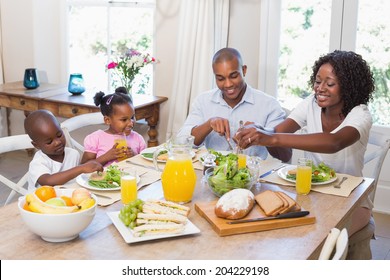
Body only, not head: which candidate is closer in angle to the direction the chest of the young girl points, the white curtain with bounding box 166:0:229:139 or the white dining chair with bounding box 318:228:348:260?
the white dining chair

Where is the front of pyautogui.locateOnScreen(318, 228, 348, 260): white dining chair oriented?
to the viewer's left

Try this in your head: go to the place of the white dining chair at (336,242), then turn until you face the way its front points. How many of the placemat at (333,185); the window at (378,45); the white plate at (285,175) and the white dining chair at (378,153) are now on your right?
4

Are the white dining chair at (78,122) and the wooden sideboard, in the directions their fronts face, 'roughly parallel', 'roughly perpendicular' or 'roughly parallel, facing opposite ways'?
roughly perpendicular

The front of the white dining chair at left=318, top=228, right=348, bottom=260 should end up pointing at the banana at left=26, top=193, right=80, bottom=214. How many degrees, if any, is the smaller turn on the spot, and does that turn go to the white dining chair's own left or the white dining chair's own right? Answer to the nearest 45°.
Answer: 0° — it already faces it

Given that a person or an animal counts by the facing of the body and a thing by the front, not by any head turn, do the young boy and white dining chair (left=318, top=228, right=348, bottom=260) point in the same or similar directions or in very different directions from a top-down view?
very different directions

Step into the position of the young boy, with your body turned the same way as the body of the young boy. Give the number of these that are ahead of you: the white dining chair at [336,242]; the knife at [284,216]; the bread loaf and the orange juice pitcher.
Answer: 4

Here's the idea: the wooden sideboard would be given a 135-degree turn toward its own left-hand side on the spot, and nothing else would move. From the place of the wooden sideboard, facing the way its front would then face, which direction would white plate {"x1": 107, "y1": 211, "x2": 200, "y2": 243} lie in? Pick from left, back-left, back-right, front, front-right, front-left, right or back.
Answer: right

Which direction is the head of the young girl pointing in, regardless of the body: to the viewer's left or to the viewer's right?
to the viewer's right

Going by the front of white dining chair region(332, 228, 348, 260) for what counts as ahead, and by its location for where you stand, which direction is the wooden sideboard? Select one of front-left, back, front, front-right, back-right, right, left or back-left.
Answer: front-right

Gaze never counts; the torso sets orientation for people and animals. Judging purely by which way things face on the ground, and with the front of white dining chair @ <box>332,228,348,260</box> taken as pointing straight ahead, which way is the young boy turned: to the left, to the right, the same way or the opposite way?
the opposite way
